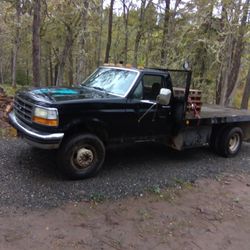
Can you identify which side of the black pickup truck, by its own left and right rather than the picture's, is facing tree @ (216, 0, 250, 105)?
back
